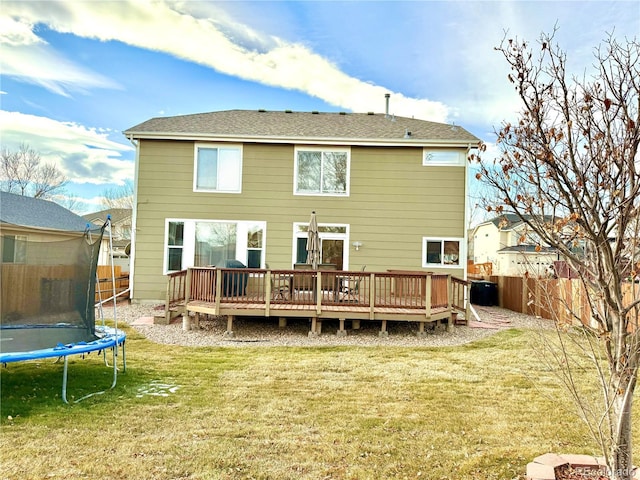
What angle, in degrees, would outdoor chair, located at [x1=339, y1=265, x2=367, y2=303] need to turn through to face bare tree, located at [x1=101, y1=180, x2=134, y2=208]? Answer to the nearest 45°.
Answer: approximately 45° to its right

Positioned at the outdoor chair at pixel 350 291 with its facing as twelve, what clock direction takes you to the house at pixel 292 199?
The house is roughly at 2 o'clock from the outdoor chair.

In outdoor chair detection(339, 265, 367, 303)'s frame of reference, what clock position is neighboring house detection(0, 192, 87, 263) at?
The neighboring house is roughly at 12 o'clock from the outdoor chair.

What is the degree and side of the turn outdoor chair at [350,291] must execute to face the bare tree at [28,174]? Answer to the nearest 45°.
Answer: approximately 45° to its right

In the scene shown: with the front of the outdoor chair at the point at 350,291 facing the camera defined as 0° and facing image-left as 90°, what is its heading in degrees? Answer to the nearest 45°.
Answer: approximately 90°

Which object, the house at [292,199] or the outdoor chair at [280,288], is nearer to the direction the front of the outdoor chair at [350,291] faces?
the outdoor chair

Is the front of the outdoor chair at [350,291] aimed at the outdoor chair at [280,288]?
yes

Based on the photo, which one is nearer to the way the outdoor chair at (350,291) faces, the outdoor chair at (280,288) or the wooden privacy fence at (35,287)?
the outdoor chair
